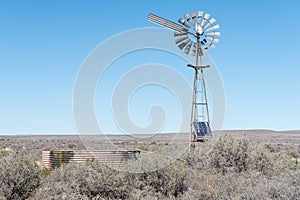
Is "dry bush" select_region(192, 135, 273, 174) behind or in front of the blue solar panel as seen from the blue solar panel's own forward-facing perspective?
in front

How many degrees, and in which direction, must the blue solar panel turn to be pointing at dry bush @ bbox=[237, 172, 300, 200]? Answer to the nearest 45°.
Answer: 0° — it already faces it

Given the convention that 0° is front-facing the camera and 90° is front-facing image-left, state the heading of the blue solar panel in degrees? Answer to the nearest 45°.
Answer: approximately 0°

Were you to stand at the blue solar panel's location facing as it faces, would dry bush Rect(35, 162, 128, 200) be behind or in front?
in front

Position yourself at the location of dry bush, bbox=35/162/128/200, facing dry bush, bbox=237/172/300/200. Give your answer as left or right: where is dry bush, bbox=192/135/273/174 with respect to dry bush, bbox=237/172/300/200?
left

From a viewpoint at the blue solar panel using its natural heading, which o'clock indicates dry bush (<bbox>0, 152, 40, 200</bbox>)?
The dry bush is roughly at 1 o'clock from the blue solar panel.

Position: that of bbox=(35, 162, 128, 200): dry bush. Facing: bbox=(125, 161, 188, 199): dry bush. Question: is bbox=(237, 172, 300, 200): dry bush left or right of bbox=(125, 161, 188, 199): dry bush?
right

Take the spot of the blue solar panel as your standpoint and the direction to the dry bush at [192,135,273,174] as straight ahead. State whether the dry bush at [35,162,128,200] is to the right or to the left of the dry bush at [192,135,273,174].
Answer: right

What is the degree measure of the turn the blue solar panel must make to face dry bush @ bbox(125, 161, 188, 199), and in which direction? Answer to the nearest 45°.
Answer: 0° — it already faces it
